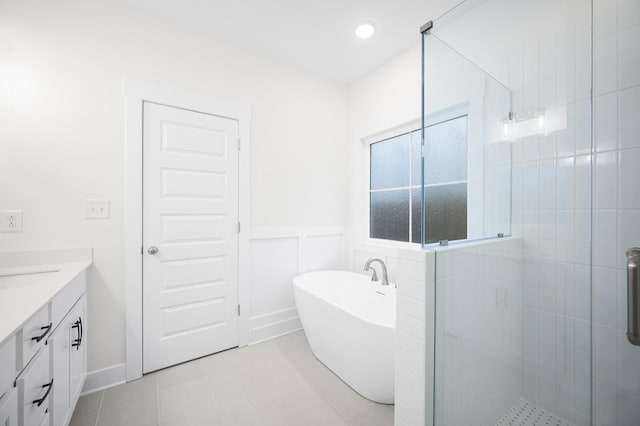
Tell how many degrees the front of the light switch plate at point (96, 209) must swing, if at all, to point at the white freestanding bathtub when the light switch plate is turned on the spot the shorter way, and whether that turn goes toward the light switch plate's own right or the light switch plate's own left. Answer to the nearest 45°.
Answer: approximately 45° to the light switch plate's own left

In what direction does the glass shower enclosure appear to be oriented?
toward the camera

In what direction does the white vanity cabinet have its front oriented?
to the viewer's right

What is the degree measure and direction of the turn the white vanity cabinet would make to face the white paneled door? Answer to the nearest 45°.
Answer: approximately 45° to its left

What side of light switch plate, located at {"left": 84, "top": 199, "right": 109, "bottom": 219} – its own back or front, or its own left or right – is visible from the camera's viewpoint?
front

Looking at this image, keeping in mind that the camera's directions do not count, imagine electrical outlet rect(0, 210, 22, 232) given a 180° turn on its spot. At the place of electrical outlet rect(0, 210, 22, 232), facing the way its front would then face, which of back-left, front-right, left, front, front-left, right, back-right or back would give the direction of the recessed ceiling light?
back-right

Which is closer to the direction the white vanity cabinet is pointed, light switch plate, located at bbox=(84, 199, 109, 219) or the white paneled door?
the white paneled door
